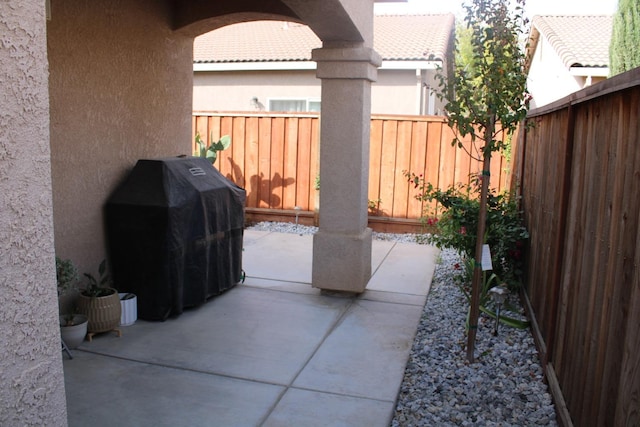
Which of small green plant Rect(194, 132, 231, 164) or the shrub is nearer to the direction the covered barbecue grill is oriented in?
the shrub

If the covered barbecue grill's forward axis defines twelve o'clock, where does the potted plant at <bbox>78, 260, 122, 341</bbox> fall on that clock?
The potted plant is roughly at 3 o'clock from the covered barbecue grill.

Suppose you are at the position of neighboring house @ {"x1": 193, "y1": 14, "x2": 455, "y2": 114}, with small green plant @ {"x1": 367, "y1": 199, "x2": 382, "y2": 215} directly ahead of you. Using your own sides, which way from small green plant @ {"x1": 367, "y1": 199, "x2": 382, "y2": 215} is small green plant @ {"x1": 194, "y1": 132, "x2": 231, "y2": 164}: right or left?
right

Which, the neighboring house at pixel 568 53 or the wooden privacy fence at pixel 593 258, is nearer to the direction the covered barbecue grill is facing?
the wooden privacy fence

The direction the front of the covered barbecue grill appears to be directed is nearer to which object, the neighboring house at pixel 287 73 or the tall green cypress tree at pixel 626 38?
the tall green cypress tree

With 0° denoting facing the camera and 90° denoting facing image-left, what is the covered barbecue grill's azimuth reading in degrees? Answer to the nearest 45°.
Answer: approximately 315°

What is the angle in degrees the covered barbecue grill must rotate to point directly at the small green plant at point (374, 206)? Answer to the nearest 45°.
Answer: approximately 90° to its left

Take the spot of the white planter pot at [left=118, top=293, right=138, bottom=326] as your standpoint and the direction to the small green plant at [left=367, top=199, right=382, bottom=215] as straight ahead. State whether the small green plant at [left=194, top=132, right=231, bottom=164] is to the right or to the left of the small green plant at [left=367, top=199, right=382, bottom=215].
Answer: left

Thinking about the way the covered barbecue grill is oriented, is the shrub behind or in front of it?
in front

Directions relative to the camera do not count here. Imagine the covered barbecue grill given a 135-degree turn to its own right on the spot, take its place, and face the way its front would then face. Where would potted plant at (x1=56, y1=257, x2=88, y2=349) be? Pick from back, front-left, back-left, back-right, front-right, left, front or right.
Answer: front-left

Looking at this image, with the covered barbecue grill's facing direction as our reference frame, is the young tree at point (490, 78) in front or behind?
in front

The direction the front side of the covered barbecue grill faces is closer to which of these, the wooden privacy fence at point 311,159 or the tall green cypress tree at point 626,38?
the tall green cypress tree

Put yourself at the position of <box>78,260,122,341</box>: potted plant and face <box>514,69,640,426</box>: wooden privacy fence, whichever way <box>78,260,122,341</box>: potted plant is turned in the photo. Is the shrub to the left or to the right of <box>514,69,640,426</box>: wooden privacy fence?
left

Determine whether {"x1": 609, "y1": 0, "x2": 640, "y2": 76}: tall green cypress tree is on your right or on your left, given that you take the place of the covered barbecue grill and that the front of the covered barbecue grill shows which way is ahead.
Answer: on your left

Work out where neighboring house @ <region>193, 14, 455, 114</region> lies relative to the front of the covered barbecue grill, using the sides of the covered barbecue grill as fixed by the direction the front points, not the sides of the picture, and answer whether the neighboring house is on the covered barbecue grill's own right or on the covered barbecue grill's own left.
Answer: on the covered barbecue grill's own left

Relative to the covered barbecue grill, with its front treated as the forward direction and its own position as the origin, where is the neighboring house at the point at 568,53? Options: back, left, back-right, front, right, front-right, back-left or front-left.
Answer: left
